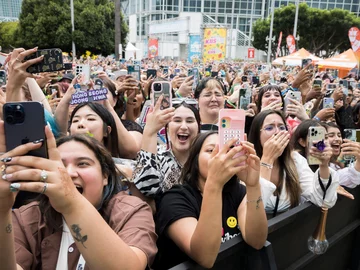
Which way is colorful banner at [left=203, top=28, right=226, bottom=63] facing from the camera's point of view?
toward the camera

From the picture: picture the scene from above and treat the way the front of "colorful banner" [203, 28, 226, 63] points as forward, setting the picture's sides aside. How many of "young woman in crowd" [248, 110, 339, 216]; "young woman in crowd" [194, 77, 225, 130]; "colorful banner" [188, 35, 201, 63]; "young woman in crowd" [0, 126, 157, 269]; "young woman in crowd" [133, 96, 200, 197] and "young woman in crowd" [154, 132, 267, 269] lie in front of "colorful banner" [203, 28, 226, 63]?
5

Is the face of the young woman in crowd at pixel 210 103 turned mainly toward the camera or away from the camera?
toward the camera

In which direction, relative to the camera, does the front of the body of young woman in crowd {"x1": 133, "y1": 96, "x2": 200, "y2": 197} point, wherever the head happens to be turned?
toward the camera

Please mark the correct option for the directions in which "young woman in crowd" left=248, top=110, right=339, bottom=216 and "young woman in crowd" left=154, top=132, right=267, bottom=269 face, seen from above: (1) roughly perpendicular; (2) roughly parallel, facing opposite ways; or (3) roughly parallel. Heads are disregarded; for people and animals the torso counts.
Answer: roughly parallel

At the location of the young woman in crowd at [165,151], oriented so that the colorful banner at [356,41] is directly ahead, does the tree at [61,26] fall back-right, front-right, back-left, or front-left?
front-left

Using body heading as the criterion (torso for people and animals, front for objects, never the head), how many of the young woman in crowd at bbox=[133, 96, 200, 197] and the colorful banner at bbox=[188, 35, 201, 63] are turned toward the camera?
2

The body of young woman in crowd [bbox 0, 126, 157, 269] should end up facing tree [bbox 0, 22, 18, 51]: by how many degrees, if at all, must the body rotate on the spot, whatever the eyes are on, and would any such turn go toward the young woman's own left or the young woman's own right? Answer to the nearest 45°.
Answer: approximately 135° to the young woman's own right

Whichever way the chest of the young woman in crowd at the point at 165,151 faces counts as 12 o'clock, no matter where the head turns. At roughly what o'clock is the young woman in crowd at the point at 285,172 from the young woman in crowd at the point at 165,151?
the young woman in crowd at the point at 285,172 is roughly at 9 o'clock from the young woman in crowd at the point at 165,151.

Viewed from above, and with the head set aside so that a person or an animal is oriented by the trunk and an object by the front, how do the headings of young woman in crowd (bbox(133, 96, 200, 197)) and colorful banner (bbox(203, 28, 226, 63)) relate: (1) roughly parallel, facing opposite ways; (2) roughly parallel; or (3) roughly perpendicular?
roughly parallel

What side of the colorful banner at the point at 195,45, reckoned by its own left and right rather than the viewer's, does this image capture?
front

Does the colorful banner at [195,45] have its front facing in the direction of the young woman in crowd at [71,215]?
yes

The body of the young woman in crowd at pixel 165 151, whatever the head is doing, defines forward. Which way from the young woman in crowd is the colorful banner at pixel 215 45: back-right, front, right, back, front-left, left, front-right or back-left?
back

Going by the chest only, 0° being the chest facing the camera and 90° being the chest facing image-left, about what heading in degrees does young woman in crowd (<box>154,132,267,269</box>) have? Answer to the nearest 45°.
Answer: approximately 315°

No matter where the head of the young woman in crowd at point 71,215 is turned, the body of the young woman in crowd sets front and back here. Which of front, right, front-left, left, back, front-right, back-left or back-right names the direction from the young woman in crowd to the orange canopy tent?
back

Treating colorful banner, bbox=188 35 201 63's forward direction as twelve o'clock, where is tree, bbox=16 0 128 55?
The tree is roughly at 3 o'clock from the colorful banner.

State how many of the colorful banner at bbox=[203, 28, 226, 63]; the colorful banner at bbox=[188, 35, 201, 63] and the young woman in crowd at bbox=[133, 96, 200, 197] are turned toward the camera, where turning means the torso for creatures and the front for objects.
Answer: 3

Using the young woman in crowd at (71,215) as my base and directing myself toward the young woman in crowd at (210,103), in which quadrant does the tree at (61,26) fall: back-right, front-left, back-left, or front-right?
front-left

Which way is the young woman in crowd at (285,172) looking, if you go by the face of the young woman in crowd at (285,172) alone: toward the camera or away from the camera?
toward the camera
